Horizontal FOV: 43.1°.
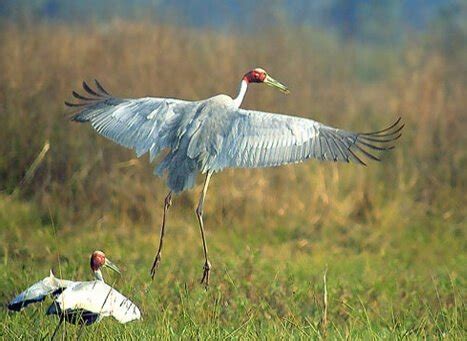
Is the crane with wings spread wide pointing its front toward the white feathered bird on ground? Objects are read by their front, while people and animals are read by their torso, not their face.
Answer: no

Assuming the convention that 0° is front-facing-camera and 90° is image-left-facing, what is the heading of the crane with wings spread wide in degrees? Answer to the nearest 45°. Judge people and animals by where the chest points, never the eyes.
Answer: approximately 225°
